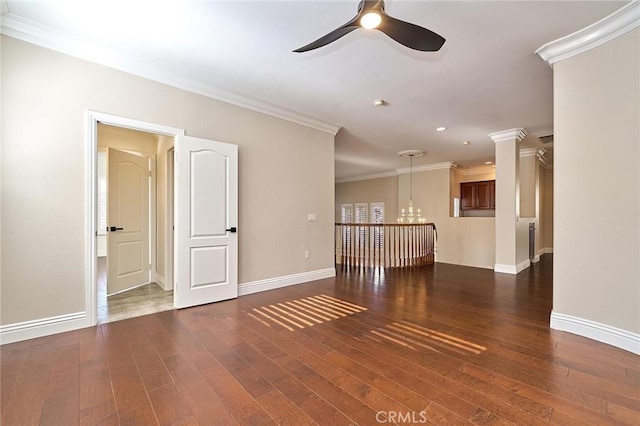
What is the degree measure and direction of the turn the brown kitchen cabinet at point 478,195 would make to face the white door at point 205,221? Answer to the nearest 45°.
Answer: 0° — it already faces it

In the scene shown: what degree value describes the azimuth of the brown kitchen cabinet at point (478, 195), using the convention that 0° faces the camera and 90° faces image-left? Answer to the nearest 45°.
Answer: approximately 0°

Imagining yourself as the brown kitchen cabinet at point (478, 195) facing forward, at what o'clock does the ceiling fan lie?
The ceiling fan is roughly at 12 o'clock from the brown kitchen cabinet.

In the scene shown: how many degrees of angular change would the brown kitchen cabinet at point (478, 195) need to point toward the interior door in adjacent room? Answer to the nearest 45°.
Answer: approximately 45° to its right
